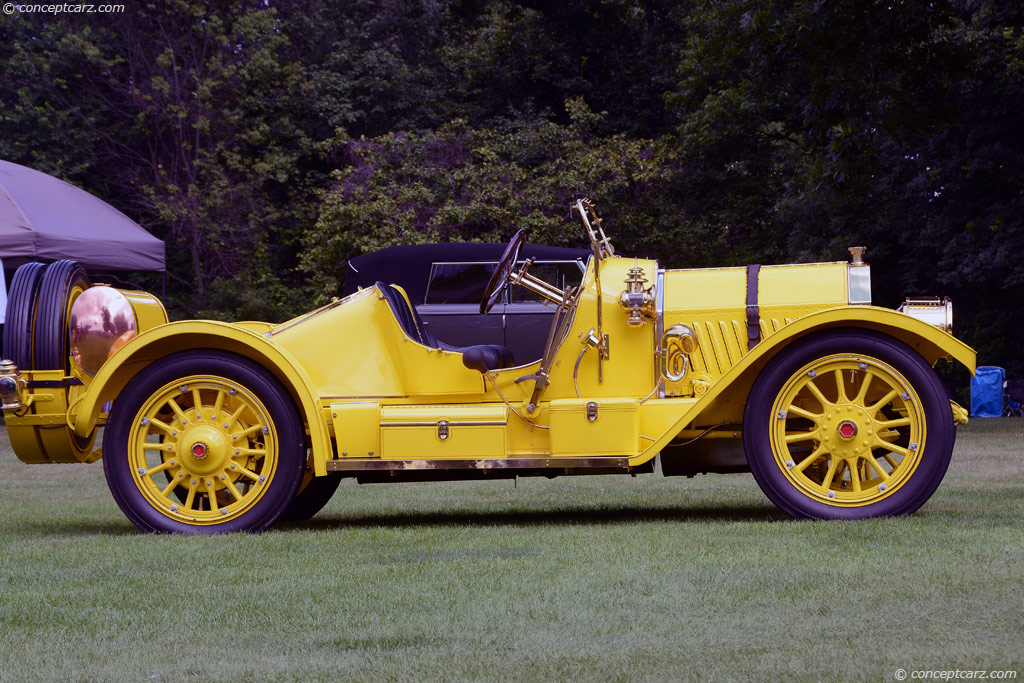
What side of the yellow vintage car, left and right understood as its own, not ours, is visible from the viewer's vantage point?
right

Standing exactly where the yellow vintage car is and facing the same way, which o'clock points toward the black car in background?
The black car in background is roughly at 9 o'clock from the yellow vintage car.

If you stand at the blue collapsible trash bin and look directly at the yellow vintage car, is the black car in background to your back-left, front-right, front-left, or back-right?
front-right

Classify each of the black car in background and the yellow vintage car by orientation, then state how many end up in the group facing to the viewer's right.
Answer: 2

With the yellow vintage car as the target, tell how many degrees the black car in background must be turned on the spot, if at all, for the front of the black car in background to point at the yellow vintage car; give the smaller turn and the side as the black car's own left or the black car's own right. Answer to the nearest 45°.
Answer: approximately 90° to the black car's own right

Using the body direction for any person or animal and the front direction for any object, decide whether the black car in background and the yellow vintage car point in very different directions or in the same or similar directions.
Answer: same or similar directions

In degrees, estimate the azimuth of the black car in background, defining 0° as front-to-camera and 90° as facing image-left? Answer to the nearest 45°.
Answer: approximately 270°

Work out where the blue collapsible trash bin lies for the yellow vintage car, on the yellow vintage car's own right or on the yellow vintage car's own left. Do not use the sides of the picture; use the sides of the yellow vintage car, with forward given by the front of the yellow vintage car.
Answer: on the yellow vintage car's own left
